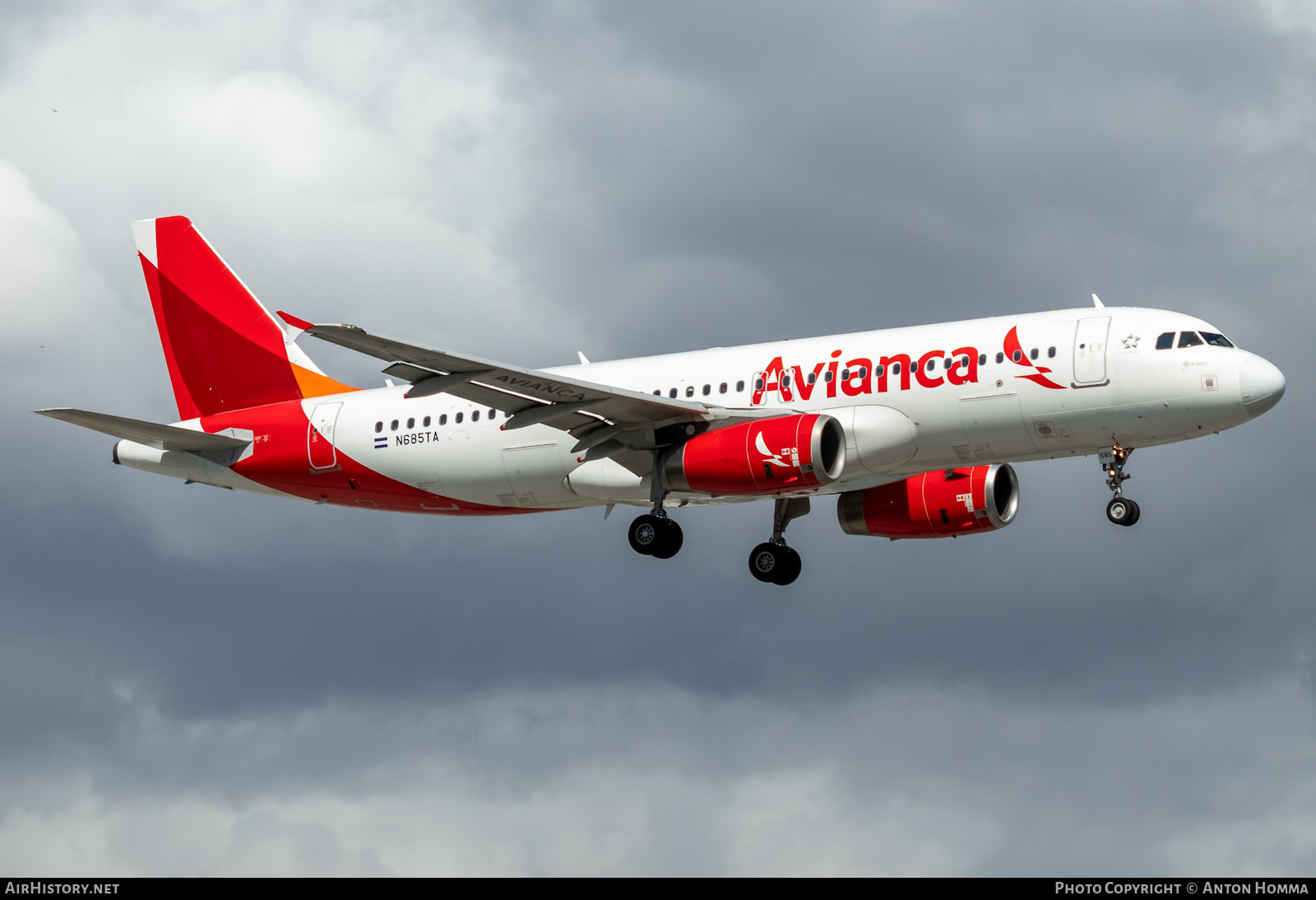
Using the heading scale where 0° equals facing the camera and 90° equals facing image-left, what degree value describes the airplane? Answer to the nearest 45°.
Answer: approximately 315°
